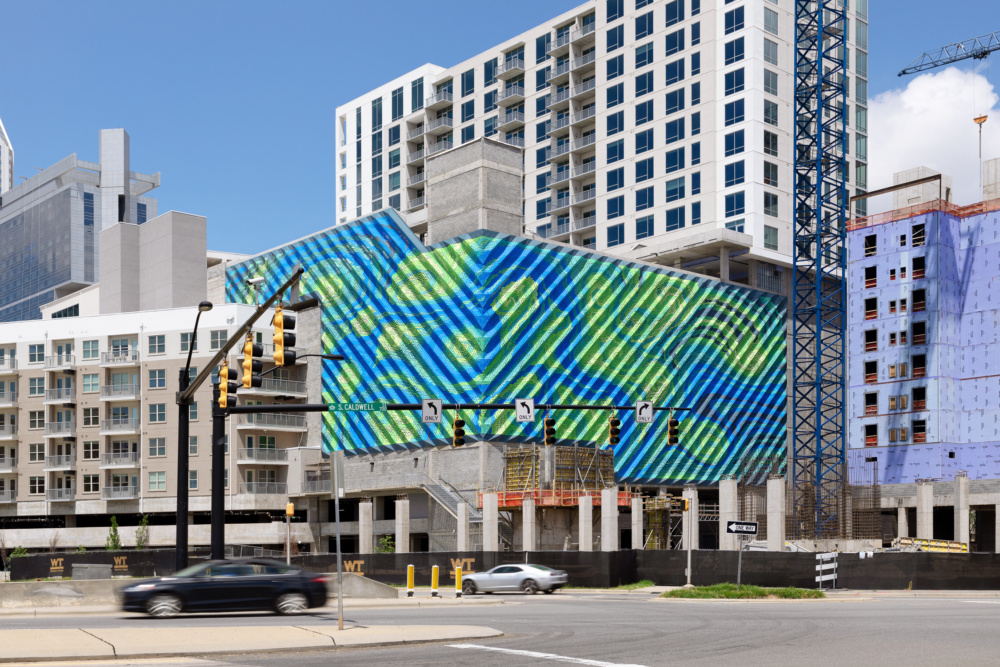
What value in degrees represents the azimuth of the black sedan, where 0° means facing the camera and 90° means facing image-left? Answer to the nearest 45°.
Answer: approximately 90°

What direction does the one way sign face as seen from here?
toward the camera

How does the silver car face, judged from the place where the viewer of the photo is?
facing away from the viewer and to the left of the viewer

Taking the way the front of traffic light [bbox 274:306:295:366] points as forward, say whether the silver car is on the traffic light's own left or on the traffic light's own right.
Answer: on the traffic light's own left

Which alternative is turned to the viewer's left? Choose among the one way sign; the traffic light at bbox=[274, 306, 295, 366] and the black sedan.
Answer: the black sedan
